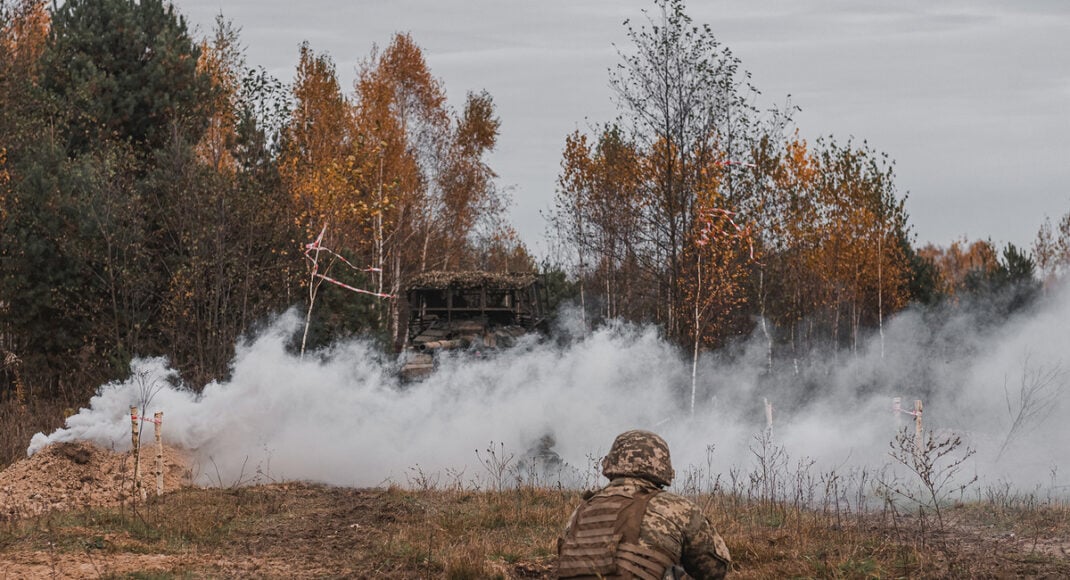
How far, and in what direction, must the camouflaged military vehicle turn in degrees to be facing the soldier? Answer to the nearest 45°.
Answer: approximately 45° to its left

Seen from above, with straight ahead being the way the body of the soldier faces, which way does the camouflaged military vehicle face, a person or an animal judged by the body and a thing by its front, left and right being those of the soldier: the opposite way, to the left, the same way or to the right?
the opposite way

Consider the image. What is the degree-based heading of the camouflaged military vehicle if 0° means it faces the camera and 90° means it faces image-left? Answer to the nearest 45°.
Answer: approximately 45°

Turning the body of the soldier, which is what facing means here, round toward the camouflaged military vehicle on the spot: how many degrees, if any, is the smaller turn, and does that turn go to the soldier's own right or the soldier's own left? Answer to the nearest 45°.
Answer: approximately 45° to the soldier's own left

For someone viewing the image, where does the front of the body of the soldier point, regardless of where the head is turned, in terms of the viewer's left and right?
facing away from the viewer and to the right of the viewer

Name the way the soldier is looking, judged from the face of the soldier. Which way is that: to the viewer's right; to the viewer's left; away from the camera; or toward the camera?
away from the camera
